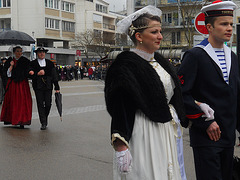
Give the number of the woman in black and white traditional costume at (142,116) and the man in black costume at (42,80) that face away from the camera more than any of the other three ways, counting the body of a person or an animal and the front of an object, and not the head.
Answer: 0

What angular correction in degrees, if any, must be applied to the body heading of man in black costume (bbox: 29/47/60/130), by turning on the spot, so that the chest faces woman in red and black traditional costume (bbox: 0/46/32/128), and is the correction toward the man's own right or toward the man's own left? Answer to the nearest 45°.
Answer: approximately 135° to the man's own right

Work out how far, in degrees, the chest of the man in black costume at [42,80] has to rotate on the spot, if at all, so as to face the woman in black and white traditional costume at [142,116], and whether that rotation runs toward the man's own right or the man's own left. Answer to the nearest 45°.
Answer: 0° — they already face them

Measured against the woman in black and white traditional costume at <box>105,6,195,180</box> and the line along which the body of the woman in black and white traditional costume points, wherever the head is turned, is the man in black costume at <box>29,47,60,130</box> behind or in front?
behind

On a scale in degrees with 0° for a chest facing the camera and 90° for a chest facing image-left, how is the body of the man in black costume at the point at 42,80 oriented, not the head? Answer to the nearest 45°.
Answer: approximately 0°

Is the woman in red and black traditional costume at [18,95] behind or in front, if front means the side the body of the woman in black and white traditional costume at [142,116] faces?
behind

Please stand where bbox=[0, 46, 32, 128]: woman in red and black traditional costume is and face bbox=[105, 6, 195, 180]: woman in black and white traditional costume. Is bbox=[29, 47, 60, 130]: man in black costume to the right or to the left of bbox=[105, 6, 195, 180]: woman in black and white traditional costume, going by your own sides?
left
